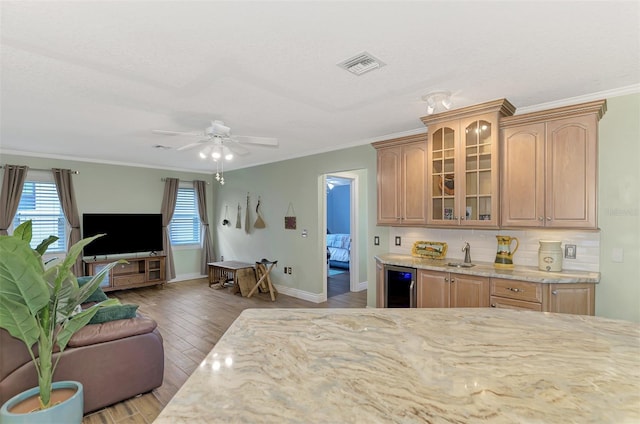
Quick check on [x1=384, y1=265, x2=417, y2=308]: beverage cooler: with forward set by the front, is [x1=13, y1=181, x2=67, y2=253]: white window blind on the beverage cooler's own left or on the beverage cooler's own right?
on the beverage cooler's own right

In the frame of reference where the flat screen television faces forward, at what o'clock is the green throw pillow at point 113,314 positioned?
The green throw pillow is roughly at 12 o'clock from the flat screen television.

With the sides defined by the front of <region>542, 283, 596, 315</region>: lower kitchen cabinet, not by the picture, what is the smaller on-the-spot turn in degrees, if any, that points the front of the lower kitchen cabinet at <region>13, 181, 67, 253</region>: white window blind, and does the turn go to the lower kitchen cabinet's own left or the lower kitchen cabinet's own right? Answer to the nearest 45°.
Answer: approximately 90° to the lower kitchen cabinet's own right

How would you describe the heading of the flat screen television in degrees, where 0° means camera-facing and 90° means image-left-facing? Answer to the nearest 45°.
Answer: approximately 0°

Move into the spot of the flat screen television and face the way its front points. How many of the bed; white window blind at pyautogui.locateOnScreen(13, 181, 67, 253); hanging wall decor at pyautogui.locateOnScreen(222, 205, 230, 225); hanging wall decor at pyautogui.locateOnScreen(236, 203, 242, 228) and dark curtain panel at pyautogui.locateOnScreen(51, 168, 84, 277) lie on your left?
3

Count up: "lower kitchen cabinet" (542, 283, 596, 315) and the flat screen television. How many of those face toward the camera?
2
